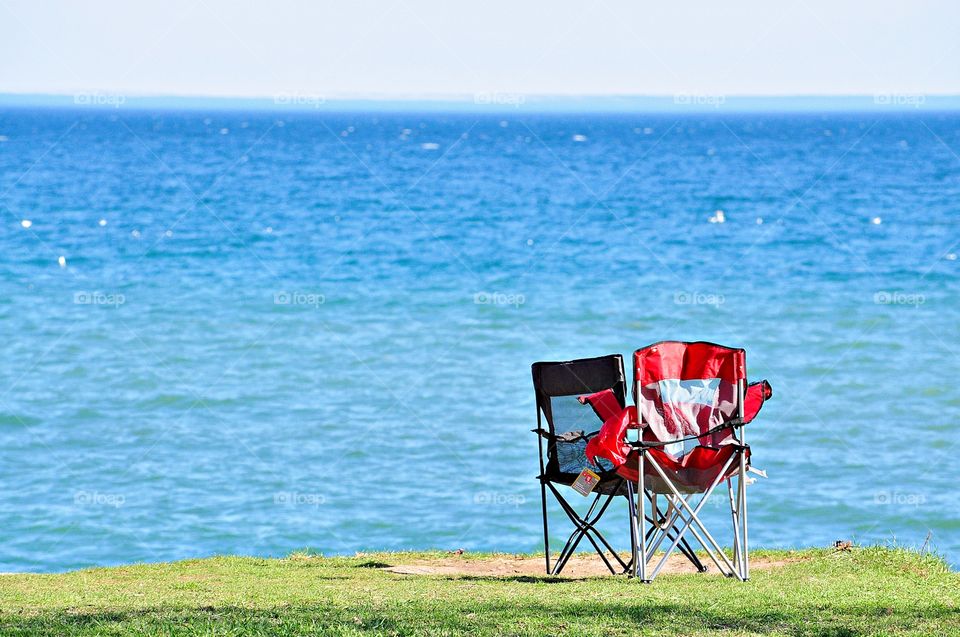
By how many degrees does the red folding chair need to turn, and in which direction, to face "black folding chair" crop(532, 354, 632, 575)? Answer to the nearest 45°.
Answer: approximately 45° to its left

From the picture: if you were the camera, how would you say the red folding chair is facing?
facing away from the viewer
